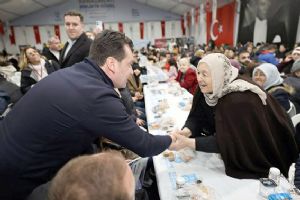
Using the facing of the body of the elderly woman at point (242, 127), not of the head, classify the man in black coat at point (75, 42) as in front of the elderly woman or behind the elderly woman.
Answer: in front

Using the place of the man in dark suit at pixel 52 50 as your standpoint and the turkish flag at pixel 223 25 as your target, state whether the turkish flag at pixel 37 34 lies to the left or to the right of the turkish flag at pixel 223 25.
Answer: left

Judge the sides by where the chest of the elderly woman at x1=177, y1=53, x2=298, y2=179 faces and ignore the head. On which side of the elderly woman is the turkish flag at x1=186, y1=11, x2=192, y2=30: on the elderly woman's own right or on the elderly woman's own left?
on the elderly woman's own right

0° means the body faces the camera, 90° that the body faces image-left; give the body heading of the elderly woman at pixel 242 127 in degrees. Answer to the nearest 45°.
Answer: approximately 90°

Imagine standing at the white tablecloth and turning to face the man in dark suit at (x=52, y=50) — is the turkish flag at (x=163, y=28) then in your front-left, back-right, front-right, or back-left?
front-right

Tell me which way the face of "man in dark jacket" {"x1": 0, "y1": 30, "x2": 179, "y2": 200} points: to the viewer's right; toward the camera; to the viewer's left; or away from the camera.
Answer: to the viewer's right

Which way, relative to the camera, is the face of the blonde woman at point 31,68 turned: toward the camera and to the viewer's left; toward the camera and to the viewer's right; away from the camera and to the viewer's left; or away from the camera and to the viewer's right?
toward the camera and to the viewer's right

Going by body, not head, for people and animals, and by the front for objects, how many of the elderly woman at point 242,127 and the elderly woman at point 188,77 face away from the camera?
0

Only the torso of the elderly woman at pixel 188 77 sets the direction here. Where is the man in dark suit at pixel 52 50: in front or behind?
in front

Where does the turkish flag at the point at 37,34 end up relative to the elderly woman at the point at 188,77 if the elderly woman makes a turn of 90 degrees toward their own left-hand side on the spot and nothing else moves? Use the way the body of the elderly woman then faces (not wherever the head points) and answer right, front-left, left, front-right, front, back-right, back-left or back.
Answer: back

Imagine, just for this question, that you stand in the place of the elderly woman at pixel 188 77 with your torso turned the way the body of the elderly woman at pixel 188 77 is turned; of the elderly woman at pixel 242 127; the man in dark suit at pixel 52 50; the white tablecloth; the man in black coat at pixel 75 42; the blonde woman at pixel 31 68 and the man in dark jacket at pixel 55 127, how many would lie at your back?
0

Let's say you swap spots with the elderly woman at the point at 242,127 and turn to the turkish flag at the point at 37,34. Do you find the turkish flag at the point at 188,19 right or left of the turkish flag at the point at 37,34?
right

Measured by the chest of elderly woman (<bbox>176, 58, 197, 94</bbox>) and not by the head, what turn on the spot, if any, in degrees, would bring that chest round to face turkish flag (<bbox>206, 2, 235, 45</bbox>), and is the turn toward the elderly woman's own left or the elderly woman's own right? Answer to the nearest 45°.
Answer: approximately 135° to the elderly woman's own right
